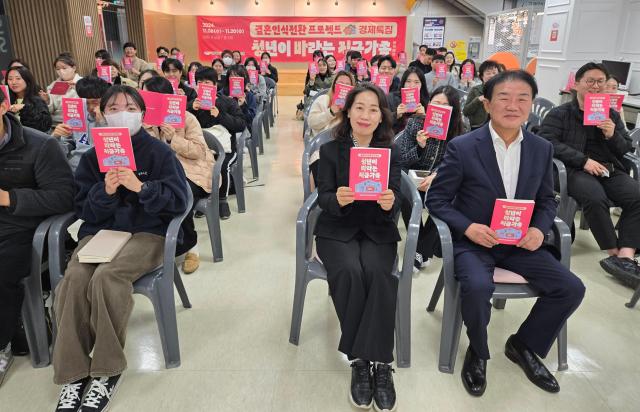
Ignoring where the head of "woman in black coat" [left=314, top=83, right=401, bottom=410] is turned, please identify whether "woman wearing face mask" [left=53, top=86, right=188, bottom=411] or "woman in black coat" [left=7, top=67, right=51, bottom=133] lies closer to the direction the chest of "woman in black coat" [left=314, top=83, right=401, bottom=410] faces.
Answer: the woman wearing face mask

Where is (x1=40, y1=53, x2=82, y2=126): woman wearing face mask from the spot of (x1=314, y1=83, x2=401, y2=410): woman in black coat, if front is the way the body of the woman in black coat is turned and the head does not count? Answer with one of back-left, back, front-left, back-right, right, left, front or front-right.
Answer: back-right

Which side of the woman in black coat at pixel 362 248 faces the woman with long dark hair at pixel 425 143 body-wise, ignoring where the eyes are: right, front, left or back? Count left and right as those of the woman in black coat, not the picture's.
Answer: back

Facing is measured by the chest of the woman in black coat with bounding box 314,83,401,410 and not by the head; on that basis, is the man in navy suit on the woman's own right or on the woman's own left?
on the woman's own left

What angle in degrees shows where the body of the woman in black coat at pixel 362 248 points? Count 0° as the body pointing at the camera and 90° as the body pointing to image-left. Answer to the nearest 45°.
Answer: approximately 0°

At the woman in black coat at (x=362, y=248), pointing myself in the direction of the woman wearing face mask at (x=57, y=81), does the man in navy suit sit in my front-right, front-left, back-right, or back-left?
back-right

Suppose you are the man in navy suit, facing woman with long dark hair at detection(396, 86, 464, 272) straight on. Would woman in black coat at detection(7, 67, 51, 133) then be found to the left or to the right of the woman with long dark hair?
left

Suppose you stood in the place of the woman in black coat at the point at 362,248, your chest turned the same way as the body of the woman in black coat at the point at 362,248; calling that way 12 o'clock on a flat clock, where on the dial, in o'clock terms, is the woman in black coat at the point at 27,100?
the woman in black coat at the point at 27,100 is roughly at 4 o'clock from the woman in black coat at the point at 362,248.

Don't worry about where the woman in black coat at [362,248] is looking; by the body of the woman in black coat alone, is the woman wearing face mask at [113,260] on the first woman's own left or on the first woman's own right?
on the first woman's own right
